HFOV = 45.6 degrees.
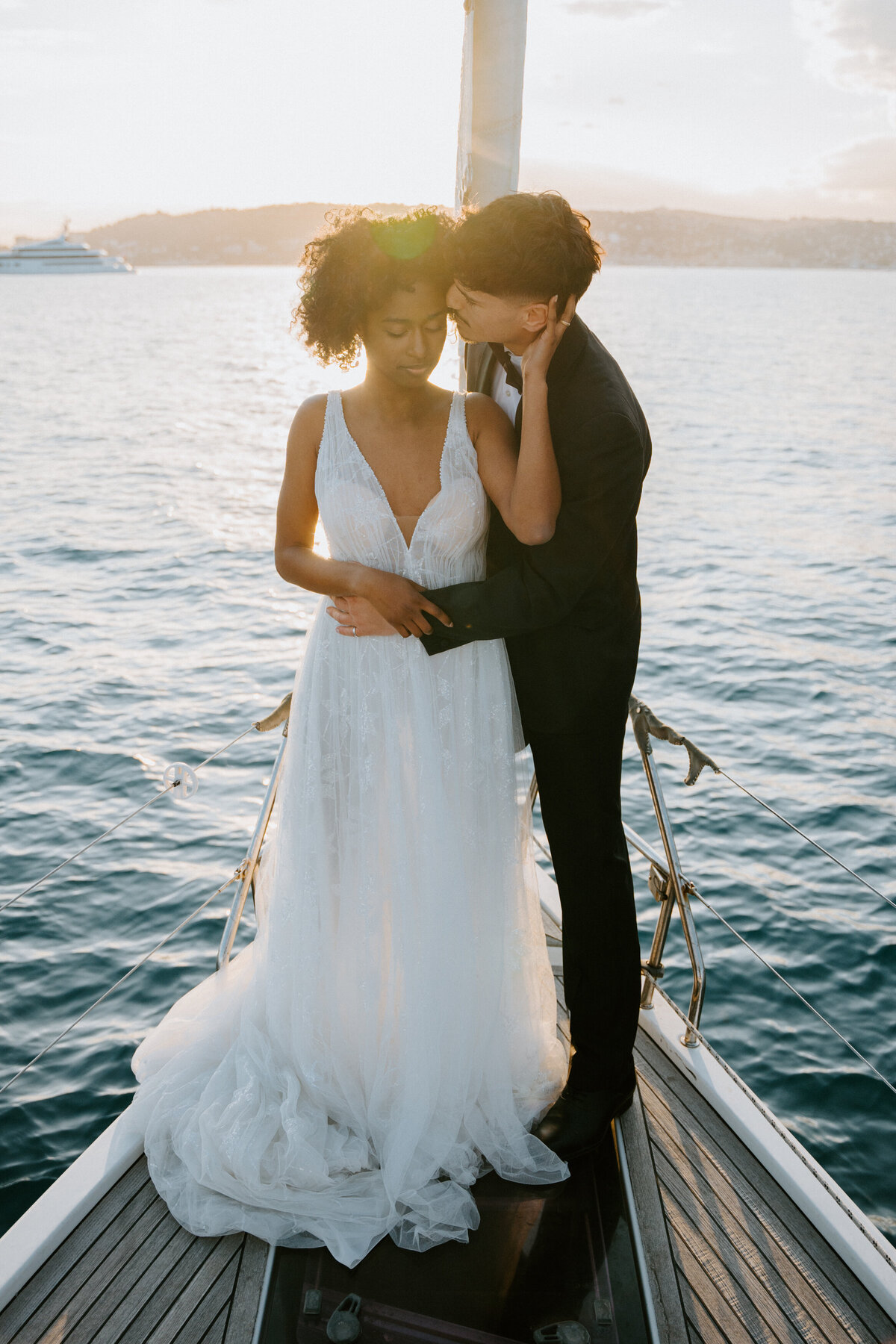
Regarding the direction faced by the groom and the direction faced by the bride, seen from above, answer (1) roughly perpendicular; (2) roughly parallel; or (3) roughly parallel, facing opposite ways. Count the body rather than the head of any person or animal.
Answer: roughly perpendicular

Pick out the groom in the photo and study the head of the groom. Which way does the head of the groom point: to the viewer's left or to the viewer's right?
to the viewer's left

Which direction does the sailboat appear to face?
away from the camera

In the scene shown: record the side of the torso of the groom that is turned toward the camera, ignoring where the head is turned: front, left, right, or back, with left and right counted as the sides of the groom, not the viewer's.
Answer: left

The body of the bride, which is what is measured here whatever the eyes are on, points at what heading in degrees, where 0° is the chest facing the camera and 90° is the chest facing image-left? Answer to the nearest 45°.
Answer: approximately 0°
